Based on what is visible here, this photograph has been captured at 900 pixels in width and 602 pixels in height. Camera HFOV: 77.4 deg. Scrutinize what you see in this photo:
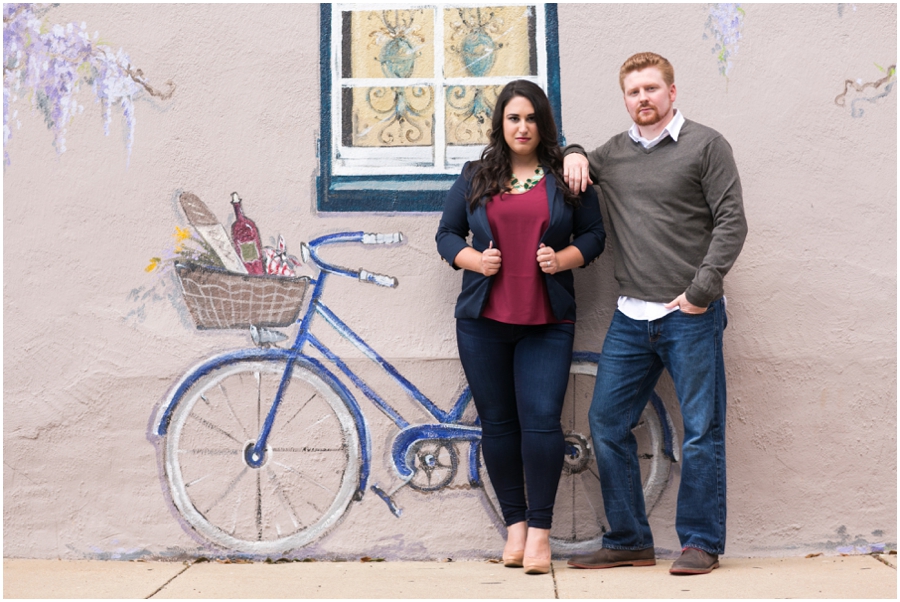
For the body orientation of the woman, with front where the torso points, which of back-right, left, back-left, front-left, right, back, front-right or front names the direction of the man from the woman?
left

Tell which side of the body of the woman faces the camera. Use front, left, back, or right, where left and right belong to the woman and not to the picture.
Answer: front
